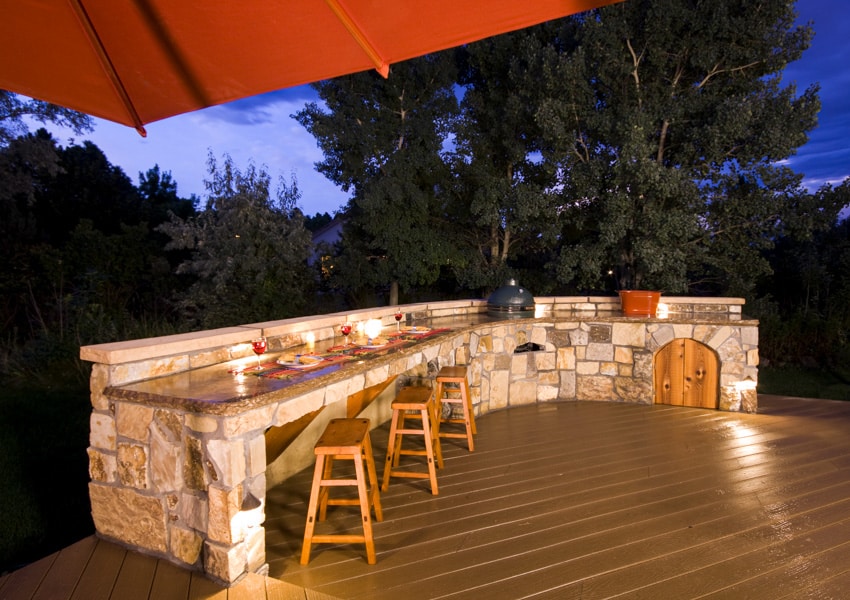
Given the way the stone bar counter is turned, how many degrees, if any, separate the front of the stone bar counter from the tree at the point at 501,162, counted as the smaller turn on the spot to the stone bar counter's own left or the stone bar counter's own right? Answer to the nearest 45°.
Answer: approximately 135° to the stone bar counter's own left

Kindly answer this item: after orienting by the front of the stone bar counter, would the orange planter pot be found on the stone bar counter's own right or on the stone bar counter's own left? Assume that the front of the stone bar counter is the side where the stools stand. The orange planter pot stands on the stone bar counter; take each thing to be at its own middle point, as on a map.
on the stone bar counter's own left

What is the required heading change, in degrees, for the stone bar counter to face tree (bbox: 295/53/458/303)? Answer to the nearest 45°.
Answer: approximately 135° to its left

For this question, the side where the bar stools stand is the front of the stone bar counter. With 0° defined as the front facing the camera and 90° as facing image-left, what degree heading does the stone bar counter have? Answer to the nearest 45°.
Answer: approximately 315°

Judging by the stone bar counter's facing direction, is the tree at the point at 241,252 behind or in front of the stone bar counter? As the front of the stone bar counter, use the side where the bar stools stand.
behind

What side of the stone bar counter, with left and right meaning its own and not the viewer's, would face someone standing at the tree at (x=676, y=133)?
left
